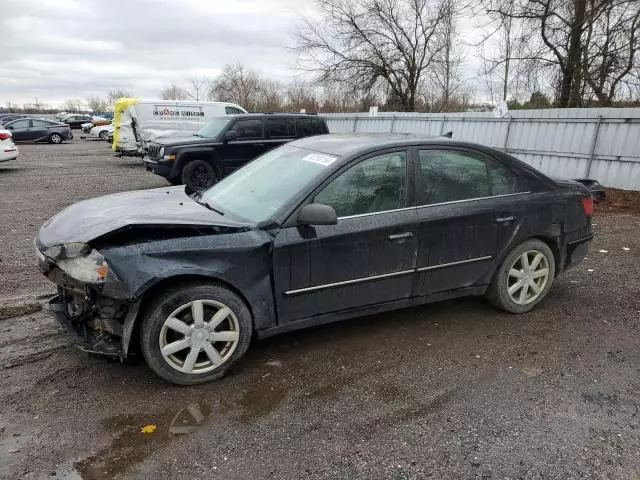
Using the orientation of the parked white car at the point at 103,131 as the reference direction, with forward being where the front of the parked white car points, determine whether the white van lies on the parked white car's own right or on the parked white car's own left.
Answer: on the parked white car's own left

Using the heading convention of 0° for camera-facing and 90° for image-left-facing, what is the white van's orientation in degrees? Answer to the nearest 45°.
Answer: approximately 225°

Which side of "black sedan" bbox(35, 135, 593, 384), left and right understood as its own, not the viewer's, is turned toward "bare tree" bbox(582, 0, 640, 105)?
back

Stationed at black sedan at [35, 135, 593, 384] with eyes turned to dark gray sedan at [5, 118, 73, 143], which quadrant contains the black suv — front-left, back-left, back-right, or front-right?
front-right

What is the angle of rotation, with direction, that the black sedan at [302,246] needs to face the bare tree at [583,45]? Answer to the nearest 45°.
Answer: approximately 180°

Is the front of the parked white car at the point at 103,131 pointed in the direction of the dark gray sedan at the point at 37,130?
yes

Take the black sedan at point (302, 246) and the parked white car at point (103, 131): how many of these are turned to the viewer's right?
0

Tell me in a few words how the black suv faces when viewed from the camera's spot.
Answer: facing the viewer and to the left of the viewer

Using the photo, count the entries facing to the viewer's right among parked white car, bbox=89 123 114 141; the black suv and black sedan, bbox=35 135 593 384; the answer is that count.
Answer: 0

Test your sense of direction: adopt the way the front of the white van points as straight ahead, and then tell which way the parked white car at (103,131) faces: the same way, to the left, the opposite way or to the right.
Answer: the opposite way

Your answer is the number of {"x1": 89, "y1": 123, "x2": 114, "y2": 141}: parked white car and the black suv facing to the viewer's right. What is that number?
0
